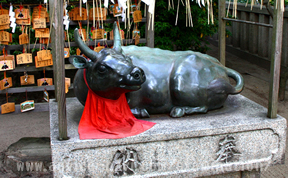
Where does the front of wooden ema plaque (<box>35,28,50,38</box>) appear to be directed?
toward the camera

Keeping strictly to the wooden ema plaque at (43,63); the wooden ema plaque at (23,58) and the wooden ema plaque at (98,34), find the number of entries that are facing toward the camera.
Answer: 3

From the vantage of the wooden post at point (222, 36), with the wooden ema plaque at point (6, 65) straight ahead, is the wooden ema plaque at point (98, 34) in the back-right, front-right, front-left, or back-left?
front-right

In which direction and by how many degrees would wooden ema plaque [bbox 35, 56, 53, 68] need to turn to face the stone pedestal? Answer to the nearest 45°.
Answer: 0° — it already faces it

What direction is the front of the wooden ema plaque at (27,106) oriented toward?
toward the camera

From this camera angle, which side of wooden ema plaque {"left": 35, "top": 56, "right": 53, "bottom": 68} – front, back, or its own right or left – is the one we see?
front

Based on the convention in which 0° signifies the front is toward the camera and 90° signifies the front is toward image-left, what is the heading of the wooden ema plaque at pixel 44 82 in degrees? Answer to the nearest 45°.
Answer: approximately 0°

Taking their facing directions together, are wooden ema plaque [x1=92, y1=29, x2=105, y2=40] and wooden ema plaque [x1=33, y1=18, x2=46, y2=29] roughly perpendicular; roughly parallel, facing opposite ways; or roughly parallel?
roughly parallel
